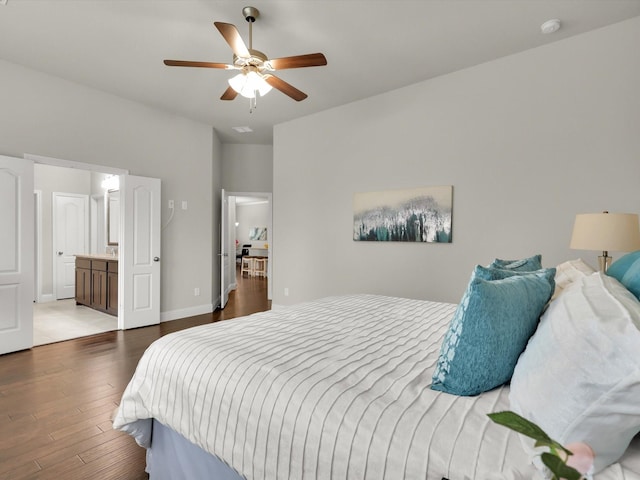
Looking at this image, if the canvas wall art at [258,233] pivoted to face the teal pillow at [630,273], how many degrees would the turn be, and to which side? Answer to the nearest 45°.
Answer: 0° — it already faces it

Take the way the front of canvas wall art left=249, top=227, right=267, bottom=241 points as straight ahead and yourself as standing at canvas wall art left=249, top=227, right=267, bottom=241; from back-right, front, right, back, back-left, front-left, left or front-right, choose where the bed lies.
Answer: front

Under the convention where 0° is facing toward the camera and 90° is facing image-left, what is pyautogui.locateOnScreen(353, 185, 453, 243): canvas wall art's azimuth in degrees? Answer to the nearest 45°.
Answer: approximately 45°

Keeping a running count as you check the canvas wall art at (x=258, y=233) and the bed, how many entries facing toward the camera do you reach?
1

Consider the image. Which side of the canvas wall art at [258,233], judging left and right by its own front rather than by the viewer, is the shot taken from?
front

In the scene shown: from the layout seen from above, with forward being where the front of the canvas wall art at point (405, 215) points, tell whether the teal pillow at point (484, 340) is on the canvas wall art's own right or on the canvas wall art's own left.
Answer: on the canvas wall art's own left

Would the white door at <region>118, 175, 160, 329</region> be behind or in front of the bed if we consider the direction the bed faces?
in front

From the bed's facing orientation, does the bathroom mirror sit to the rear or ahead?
ahead

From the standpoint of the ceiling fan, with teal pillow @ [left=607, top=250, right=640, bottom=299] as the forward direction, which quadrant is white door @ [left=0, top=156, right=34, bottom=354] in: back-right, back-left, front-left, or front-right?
back-right

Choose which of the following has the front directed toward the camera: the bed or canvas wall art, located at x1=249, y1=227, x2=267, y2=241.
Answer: the canvas wall art

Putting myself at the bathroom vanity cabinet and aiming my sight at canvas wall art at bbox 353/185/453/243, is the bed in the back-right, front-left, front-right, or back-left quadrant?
front-right

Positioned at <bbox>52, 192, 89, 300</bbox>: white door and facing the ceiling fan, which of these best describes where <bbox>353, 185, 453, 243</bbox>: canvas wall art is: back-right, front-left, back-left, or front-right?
front-left

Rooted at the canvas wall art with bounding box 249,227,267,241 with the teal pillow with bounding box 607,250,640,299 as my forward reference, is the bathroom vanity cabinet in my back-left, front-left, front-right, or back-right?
front-right

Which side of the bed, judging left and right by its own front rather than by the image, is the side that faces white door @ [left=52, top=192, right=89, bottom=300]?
front
